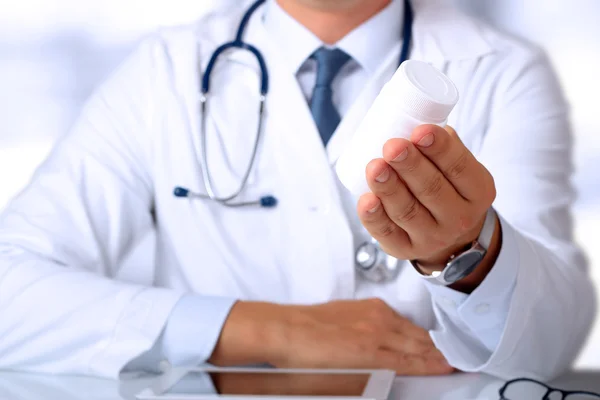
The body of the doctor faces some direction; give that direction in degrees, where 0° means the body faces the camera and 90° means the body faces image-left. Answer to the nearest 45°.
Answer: approximately 0°
